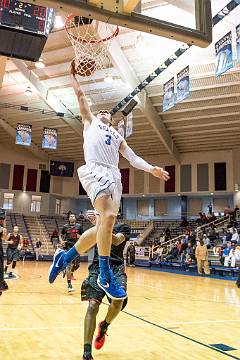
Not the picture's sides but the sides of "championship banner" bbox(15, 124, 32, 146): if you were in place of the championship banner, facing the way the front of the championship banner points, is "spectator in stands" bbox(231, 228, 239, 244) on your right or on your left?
on your left

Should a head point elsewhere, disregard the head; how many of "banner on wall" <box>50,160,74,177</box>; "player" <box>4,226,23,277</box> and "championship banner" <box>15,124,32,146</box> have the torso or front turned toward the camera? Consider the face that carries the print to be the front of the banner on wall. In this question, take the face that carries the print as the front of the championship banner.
3

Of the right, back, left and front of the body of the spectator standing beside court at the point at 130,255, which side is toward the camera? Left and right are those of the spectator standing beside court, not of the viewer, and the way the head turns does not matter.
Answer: front

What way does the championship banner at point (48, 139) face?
toward the camera

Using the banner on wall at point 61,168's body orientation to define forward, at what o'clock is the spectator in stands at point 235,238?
The spectator in stands is roughly at 11 o'clock from the banner on wall.

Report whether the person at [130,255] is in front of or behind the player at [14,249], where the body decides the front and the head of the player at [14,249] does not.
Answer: behind

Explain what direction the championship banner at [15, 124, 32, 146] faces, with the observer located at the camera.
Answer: facing the viewer

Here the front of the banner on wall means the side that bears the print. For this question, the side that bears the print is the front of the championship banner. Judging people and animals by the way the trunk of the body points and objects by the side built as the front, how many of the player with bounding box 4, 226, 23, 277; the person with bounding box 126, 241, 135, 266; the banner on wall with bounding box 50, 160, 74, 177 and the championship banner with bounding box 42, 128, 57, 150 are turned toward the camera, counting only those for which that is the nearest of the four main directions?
4

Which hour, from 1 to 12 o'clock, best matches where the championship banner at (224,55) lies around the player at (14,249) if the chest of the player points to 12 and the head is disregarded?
The championship banner is roughly at 10 o'clock from the player.

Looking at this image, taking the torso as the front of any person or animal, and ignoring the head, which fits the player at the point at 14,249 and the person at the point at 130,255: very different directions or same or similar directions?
same or similar directions

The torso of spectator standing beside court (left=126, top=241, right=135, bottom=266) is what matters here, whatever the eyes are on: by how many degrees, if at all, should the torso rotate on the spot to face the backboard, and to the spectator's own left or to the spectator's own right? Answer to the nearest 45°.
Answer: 0° — they already face it
